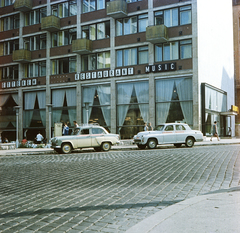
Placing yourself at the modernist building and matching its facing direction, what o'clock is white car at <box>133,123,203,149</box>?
The white car is roughly at 10 o'clock from the modernist building.
